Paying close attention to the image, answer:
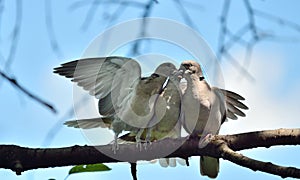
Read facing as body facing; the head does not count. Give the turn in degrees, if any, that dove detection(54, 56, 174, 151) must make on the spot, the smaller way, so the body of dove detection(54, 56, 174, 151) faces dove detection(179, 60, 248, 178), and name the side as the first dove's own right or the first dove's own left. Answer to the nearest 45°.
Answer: approximately 45° to the first dove's own left

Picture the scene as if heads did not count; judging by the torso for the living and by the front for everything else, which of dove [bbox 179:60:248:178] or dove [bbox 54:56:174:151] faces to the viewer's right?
dove [bbox 54:56:174:151]

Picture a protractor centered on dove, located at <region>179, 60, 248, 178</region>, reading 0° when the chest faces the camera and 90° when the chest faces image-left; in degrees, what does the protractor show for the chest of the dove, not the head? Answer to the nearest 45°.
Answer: approximately 45°

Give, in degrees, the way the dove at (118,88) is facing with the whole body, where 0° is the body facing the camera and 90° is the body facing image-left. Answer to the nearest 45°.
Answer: approximately 270°

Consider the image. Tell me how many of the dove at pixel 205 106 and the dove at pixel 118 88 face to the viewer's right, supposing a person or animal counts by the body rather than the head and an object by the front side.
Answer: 1
